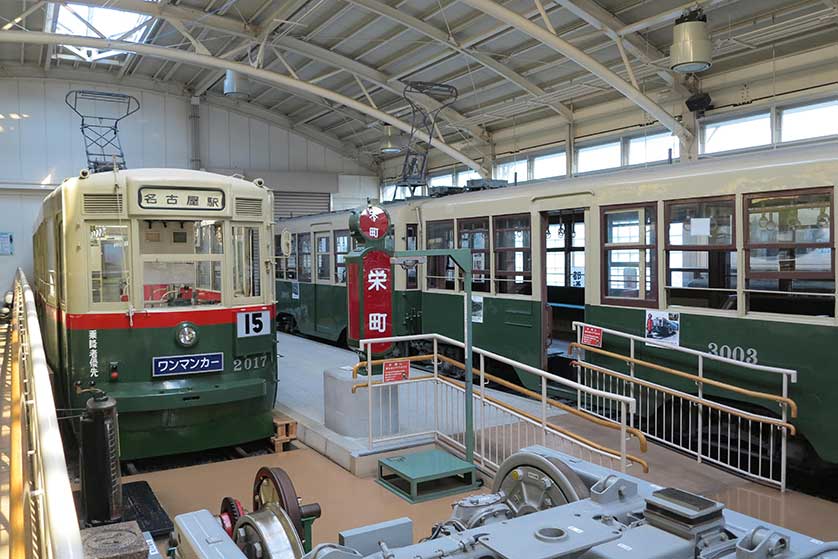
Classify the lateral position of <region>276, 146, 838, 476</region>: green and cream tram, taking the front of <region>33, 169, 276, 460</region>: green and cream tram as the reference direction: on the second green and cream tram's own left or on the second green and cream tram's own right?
on the second green and cream tram's own left

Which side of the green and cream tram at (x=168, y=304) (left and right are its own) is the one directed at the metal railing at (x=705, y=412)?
left

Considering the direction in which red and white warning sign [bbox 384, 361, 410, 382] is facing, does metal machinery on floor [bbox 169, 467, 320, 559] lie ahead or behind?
ahead

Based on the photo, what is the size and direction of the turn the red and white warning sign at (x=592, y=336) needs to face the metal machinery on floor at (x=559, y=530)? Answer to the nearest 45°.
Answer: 0° — it already faces it

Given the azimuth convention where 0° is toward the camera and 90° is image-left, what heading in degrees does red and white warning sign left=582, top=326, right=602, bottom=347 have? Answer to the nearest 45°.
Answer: approximately 0°

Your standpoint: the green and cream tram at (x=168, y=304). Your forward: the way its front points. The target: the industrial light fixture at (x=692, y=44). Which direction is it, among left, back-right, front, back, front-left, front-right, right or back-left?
left

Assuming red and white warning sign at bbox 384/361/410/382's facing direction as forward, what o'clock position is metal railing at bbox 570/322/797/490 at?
The metal railing is roughly at 9 o'clock from the red and white warning sign.
